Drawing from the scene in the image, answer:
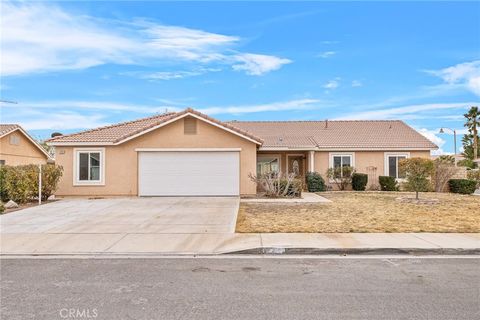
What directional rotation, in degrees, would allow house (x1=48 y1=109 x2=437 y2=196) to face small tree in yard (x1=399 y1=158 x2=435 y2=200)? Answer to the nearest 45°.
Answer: approximately 90° to its left

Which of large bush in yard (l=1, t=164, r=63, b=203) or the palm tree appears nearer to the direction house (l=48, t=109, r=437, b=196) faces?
the large bush in yard

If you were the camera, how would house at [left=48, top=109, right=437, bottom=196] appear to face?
facing the viewer

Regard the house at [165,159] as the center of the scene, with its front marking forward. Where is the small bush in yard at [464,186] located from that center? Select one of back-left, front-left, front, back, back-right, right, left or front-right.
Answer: left

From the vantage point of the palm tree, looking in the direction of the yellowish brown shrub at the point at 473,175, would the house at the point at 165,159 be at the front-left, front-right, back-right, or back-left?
front-right

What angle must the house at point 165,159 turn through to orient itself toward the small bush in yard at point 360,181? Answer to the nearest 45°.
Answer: approximately 90° to its left

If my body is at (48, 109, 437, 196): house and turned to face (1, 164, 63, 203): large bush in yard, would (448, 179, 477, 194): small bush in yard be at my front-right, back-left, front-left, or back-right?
back-left

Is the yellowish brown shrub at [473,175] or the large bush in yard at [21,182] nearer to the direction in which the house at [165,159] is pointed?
the large bush in yard

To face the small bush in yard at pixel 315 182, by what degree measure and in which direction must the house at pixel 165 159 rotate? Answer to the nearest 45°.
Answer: approximately 90° to its left

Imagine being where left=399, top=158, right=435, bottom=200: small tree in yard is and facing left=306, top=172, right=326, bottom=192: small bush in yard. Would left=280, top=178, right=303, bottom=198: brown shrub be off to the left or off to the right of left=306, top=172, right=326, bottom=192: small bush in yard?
left

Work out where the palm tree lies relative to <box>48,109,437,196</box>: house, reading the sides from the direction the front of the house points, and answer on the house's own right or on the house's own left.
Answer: on the house's own left

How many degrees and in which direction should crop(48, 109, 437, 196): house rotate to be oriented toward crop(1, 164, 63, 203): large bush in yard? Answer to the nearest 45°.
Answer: approximately 45° to its right

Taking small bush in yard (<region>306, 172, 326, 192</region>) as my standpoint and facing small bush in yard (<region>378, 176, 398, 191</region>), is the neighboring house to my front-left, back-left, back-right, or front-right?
back-left

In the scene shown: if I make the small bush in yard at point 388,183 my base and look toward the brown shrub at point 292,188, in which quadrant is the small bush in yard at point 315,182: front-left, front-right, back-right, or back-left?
front-right

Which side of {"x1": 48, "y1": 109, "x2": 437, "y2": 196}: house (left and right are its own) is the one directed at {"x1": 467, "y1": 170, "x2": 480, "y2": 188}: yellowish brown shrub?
left

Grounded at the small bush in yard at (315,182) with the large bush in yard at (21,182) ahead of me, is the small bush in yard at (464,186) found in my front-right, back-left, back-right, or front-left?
back-left
